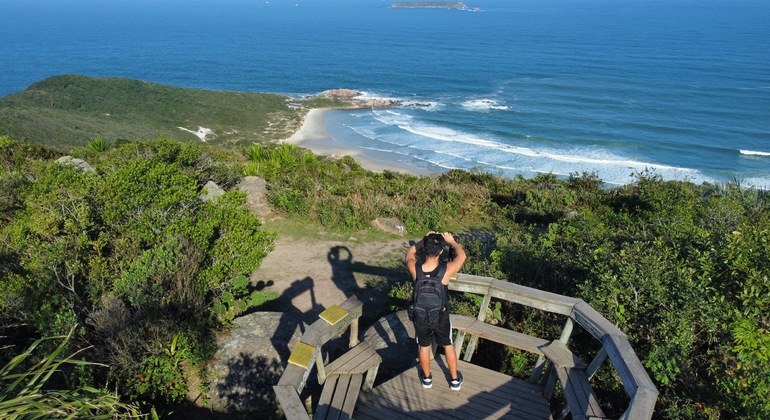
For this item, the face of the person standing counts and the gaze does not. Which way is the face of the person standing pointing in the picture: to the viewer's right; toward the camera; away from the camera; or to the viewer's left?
away from the camera

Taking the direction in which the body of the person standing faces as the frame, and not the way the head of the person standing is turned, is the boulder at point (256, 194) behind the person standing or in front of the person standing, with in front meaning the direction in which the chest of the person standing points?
in front

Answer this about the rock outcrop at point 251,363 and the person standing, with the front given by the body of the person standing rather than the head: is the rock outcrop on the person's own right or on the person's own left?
on the person's own left

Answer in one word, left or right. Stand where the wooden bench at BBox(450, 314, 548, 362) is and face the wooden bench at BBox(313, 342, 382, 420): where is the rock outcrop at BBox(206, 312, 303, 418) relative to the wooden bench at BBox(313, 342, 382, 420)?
right

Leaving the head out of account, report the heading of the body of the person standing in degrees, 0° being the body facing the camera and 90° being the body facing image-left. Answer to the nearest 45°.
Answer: approximately 180°

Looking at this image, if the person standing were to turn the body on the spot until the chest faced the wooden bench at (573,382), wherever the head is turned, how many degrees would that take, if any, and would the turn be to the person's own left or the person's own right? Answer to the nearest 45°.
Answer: approximately 90° to the person's own right
